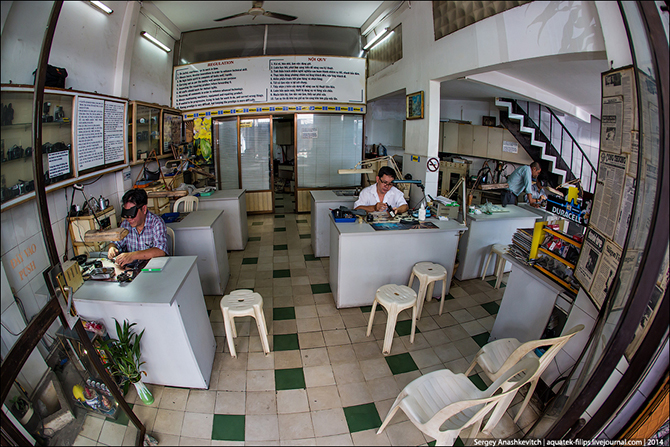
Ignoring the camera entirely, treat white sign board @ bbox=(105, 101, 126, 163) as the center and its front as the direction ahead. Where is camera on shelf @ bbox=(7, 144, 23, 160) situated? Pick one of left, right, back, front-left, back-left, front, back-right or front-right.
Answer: front-right

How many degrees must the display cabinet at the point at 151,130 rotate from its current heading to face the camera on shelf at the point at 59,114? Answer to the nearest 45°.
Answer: approximately 45° to its right

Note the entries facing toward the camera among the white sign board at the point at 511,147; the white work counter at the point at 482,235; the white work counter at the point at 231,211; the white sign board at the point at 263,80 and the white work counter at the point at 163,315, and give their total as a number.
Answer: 5

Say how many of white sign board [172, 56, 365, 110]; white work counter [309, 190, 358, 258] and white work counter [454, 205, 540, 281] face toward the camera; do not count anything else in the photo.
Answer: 3

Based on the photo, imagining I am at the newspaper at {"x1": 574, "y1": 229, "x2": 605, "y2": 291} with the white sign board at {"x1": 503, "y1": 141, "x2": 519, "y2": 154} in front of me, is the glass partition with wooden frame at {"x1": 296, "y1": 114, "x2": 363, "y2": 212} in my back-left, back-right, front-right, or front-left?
front-left

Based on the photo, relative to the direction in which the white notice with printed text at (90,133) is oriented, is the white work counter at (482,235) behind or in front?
in front

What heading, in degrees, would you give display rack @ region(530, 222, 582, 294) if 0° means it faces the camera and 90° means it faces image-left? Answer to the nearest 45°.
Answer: approximately 45°

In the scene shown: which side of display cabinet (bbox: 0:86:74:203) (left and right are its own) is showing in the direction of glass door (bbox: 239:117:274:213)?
left

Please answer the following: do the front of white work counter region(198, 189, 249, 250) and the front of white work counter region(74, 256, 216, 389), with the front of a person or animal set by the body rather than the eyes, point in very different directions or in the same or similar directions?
same or similar directions

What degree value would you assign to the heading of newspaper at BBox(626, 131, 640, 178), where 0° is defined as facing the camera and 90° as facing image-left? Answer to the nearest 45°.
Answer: approximately 45°
